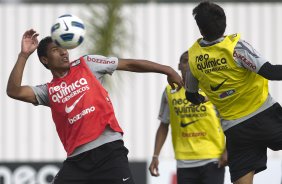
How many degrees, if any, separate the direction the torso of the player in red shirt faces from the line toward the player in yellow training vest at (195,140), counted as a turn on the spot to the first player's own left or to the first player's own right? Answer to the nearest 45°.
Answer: approximately 135° to the first player's own left

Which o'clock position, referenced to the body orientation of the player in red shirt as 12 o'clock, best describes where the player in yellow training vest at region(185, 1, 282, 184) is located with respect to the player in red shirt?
The player in yellow training vest is roughly at 9 o'clock from the player in red shirt.

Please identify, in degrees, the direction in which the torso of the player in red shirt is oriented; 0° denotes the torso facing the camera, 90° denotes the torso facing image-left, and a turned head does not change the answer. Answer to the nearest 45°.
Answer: approximately 0°
